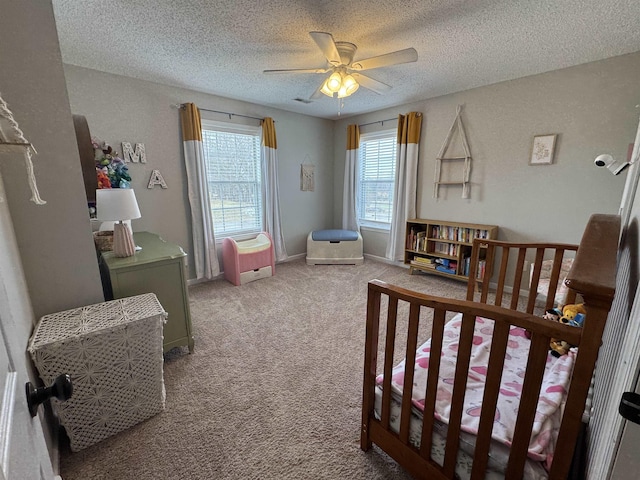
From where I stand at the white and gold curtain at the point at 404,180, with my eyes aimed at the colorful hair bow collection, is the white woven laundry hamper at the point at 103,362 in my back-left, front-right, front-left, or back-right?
front-left

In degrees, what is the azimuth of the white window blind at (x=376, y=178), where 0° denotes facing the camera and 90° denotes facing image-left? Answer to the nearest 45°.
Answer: approximately 45°

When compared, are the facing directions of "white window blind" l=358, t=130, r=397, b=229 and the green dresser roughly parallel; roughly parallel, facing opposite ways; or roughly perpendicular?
roughly parallel, facing opposite ways

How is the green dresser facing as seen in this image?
to the viewer's right

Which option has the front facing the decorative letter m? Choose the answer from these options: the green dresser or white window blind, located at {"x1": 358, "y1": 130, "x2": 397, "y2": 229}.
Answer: the white window blind

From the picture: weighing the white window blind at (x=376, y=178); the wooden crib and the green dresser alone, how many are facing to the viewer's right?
1

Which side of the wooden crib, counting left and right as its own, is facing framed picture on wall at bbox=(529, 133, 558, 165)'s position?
right

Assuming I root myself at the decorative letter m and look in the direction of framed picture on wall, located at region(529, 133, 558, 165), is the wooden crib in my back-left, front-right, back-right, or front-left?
front-right

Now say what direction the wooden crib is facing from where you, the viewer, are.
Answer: facing to the left of the viewer

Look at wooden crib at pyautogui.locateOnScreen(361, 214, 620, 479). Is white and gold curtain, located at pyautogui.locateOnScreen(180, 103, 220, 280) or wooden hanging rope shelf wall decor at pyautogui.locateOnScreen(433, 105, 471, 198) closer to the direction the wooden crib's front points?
the white and gold curtain

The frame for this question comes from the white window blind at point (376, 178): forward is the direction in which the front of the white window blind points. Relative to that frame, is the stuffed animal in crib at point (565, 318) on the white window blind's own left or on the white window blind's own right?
on the white window blind's own left

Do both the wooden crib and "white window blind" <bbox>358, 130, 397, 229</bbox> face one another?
no

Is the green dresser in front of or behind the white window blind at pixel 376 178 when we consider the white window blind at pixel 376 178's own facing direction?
in front

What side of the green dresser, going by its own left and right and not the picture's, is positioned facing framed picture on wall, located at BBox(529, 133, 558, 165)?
front

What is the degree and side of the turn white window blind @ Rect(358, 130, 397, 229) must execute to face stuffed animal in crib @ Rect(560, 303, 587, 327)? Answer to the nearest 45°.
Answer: approximately 45° to its left

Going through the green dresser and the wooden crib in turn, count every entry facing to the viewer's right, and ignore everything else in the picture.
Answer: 1

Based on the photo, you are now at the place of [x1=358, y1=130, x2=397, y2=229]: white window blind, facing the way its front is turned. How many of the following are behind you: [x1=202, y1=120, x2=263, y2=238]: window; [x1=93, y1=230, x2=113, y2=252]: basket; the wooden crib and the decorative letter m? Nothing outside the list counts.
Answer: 0
